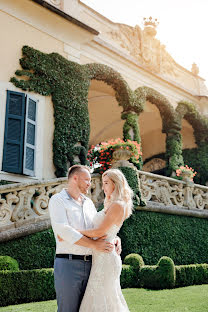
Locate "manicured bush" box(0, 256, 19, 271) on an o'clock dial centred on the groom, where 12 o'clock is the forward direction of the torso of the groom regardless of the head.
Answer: The manicured bush is roughly at 7 o'clock from the groom.

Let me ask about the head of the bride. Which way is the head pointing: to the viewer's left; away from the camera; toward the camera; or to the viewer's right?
to the viewer's left

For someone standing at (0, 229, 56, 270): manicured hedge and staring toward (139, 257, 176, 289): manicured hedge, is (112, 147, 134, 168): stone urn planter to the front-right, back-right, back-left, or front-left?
front-left

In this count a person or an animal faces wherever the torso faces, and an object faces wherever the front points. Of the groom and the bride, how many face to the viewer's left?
1

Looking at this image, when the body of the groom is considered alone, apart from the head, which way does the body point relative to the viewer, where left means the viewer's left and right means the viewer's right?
facing the viewer and to the right of the viewer

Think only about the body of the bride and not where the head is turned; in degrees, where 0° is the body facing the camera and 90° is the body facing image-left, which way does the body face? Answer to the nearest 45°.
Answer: approximately 90°

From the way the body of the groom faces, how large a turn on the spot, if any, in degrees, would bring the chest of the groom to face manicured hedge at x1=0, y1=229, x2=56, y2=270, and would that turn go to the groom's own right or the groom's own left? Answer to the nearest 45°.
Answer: approximately 135° to the groom's own left

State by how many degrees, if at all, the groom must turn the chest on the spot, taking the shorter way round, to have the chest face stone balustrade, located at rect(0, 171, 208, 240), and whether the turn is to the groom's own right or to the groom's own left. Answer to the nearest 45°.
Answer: approximately 135° to the groom's own left

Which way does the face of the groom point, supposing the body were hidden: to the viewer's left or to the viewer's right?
to the viewer's right

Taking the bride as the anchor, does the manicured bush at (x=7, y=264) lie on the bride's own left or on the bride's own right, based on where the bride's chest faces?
on the bride's own right

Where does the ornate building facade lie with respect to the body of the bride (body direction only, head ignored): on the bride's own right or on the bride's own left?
on the bride's own right

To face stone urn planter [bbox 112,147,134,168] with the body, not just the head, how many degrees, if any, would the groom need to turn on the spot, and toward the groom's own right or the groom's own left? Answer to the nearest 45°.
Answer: approximately 135° to the groom's own left
